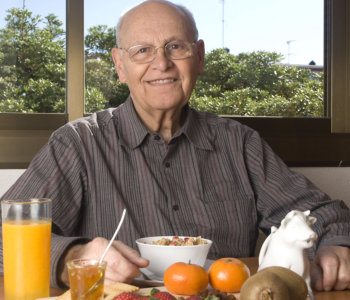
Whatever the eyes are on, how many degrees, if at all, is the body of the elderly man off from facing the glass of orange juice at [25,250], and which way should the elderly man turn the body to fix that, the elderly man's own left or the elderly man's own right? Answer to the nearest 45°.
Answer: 0° — they already face it

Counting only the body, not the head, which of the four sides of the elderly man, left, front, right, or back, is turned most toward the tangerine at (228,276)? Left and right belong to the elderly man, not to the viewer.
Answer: front

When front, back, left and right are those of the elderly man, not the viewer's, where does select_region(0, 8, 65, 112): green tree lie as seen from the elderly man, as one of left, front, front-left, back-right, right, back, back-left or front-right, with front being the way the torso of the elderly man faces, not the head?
back-right

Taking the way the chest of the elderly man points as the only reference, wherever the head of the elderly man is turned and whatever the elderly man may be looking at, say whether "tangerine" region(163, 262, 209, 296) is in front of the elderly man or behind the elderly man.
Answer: in front

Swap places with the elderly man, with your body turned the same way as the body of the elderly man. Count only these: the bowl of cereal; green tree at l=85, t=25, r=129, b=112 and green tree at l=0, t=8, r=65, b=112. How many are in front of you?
1

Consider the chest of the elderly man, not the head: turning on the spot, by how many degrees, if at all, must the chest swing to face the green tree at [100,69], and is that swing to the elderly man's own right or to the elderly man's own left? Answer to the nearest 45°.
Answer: approximately 135° to the elderly man's own right

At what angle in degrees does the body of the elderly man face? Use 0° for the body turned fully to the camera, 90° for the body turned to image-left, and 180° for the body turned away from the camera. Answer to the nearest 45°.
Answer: approximately 0°

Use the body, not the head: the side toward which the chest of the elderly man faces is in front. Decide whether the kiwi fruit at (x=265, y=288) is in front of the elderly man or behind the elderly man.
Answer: in front

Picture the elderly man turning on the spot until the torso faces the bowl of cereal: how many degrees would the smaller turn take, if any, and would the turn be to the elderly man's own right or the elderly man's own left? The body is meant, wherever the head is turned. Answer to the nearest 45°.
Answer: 0° — they already face it

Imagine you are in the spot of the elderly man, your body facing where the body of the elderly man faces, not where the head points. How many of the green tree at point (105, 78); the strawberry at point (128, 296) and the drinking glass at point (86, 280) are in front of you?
2

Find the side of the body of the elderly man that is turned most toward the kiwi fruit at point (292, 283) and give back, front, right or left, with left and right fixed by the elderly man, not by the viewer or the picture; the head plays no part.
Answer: front
